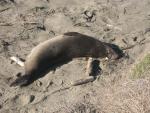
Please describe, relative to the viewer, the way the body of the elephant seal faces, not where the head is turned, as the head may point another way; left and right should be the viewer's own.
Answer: facing to the right of the viewer
